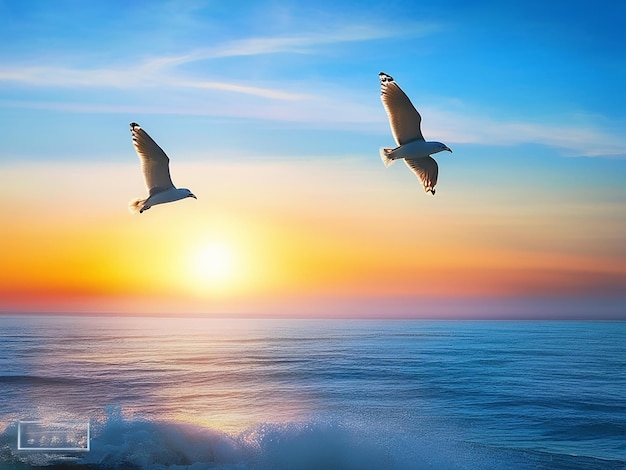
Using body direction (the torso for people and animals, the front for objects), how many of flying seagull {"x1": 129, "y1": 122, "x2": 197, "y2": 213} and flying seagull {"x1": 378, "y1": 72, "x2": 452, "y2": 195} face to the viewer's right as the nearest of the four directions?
2

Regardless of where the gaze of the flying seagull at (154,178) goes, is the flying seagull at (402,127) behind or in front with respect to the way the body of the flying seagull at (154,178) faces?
in front

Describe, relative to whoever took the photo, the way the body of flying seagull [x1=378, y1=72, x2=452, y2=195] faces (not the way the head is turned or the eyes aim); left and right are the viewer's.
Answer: facing to the right of the viewer

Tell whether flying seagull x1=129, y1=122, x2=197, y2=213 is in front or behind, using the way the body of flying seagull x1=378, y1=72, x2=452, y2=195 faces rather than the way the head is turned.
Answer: behind

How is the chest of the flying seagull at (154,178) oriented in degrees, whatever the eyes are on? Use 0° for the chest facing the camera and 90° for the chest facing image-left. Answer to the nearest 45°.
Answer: approximately 270°
